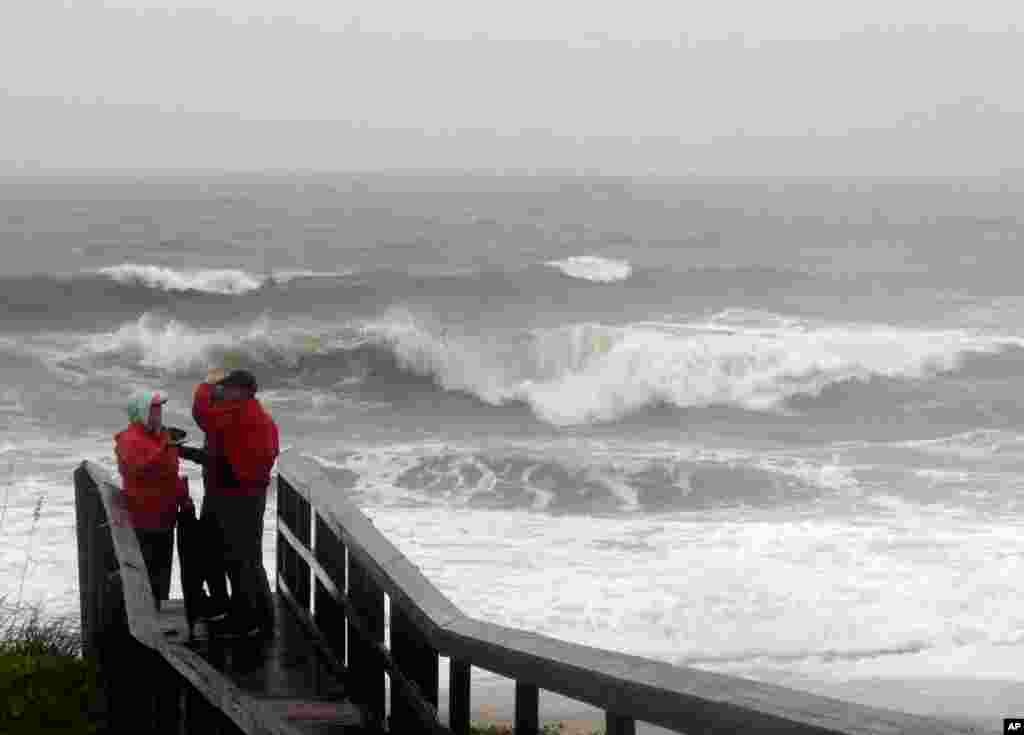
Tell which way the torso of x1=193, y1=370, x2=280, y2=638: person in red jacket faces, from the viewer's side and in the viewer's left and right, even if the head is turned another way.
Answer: facing away from the viewer and to the left of the viewer

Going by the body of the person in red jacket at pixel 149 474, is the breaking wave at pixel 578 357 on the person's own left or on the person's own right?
on the person's own left

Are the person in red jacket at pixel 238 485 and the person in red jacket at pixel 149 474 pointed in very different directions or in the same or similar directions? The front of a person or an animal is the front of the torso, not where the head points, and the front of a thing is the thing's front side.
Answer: very different directions

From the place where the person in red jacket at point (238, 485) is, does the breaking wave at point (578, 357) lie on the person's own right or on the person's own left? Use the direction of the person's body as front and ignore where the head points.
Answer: on the person's own right
